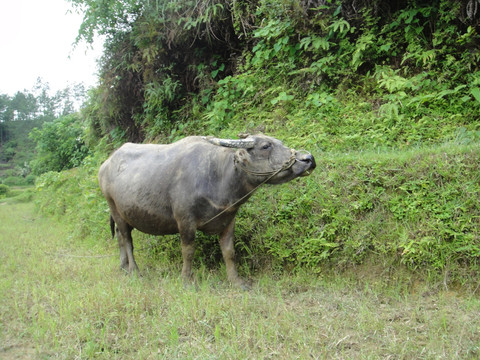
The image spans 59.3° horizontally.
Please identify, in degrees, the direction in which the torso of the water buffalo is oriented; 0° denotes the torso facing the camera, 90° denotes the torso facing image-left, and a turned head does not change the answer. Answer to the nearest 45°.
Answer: approximately 315°

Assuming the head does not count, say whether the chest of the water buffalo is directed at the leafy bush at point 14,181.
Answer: no

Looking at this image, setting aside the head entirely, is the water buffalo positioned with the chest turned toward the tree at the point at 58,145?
no
